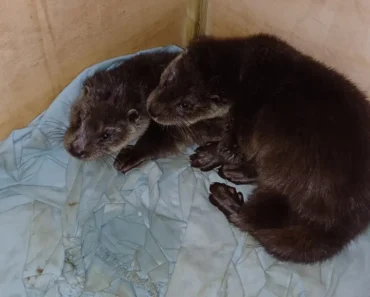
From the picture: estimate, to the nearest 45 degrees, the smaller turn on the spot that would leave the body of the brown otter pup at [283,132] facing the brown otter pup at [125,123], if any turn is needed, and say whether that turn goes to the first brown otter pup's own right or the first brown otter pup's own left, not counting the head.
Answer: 0° — it already faces it

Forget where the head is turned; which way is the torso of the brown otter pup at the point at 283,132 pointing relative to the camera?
to the viewer's left
